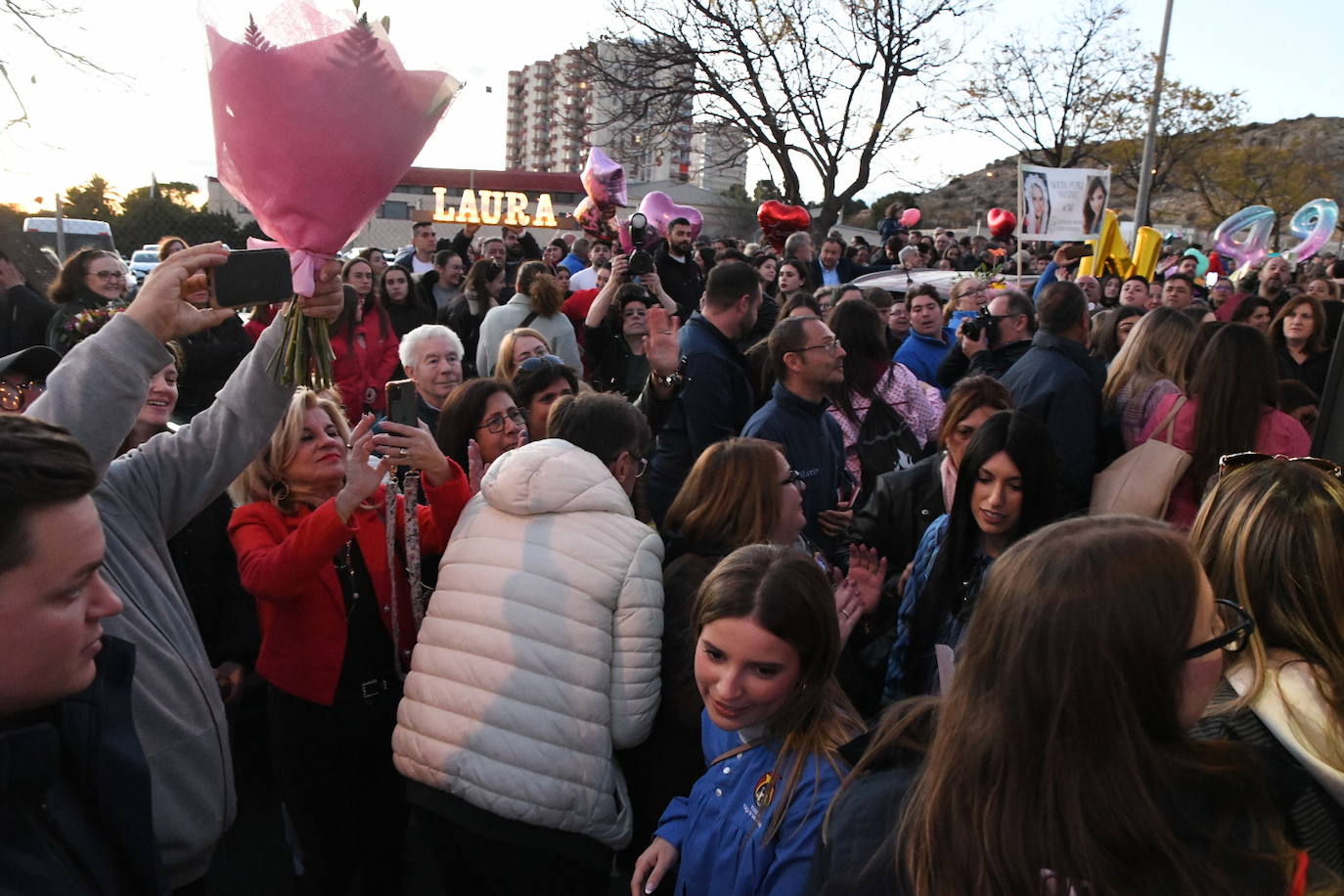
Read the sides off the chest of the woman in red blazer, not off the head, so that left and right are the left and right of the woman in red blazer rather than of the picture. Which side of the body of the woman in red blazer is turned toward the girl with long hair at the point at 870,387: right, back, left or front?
left

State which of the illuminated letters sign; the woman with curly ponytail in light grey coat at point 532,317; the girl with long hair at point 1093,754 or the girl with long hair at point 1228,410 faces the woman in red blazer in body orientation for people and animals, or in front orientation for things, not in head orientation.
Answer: the illuminated letters sign

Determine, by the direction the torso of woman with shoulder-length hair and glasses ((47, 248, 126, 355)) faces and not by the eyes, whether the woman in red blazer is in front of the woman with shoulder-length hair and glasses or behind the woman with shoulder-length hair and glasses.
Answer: in front

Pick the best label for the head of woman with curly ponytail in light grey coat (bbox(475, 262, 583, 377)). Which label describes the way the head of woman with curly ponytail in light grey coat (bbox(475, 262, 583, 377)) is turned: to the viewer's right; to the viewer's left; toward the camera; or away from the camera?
away from the camera

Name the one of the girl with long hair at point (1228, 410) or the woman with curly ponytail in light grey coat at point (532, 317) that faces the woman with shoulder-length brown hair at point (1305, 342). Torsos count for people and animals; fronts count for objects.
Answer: the girl with long hair at point (1228, 410)

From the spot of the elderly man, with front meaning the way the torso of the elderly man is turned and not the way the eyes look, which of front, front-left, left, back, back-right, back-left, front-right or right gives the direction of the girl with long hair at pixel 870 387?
front-left

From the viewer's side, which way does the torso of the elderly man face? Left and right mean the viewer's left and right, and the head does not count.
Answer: facing the viewer and to the right of the viewer

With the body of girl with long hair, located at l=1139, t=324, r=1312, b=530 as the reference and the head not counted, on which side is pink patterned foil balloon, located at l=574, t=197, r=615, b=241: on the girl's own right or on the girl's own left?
on the girl's own left

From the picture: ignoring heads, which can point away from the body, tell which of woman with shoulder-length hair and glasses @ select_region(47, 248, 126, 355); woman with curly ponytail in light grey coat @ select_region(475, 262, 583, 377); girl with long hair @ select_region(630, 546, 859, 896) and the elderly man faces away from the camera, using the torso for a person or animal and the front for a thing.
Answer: woman with curly ponytail in light grey coat @ select_region(475, 262, 583, 377)

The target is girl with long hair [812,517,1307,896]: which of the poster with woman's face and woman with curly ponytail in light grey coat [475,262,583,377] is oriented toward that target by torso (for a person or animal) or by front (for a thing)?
the poster with woman's face

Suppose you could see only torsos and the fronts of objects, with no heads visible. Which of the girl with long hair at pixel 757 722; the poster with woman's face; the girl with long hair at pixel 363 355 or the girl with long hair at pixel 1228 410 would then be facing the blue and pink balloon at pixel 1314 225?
the girl with long hair at pixel 1228 410

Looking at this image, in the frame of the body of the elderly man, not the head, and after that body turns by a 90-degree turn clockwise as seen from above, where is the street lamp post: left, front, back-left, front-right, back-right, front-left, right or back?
back

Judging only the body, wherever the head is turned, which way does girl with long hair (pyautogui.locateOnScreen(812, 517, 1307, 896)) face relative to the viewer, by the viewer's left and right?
facing away from the viewer and to the right of the viewer

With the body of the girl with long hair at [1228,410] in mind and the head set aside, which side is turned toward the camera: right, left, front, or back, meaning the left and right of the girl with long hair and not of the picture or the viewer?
back

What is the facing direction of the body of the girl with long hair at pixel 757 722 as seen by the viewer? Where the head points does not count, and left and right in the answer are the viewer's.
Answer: facing the viewer and to the left of the viewer

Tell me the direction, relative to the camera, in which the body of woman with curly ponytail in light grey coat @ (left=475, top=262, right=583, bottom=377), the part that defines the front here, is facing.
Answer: away from the camera
